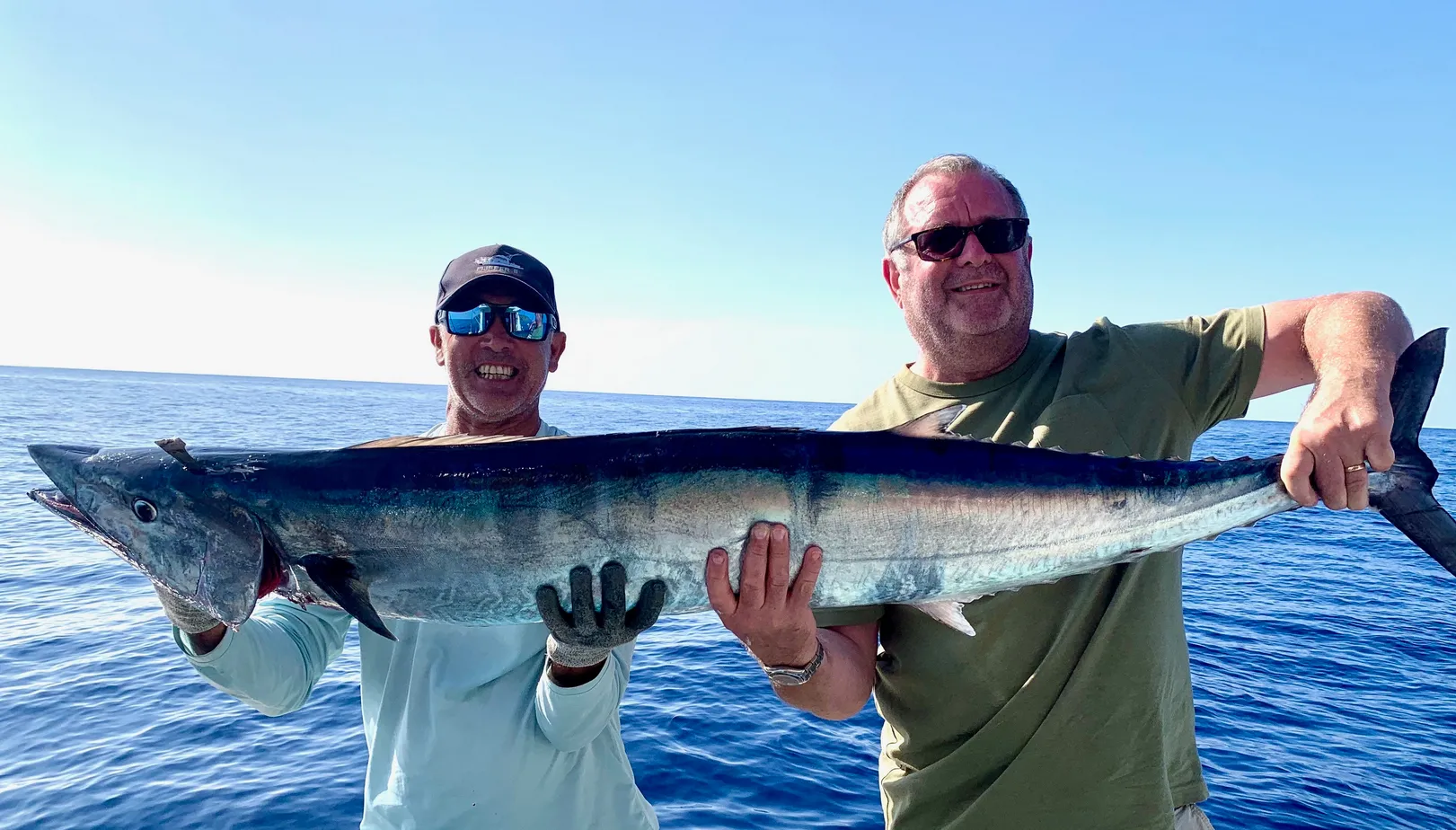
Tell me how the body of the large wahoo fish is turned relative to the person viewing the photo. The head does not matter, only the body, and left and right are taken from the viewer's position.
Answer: facing to the left of the viewer

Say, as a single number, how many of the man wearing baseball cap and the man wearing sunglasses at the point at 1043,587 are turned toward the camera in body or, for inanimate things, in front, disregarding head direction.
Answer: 2

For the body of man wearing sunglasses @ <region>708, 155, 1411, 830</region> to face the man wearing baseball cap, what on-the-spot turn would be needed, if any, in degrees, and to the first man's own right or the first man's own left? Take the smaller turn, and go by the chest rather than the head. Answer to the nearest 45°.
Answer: approximately 90° to the first man's own right

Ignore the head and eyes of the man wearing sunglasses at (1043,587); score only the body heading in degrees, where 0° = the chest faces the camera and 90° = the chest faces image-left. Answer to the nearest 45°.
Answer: approximately 0°

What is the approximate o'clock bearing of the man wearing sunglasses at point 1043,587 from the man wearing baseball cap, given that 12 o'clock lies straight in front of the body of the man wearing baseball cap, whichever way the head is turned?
The man wearing sunglasses is roughly at 10 o'clock from the man wearing baseball cap.
